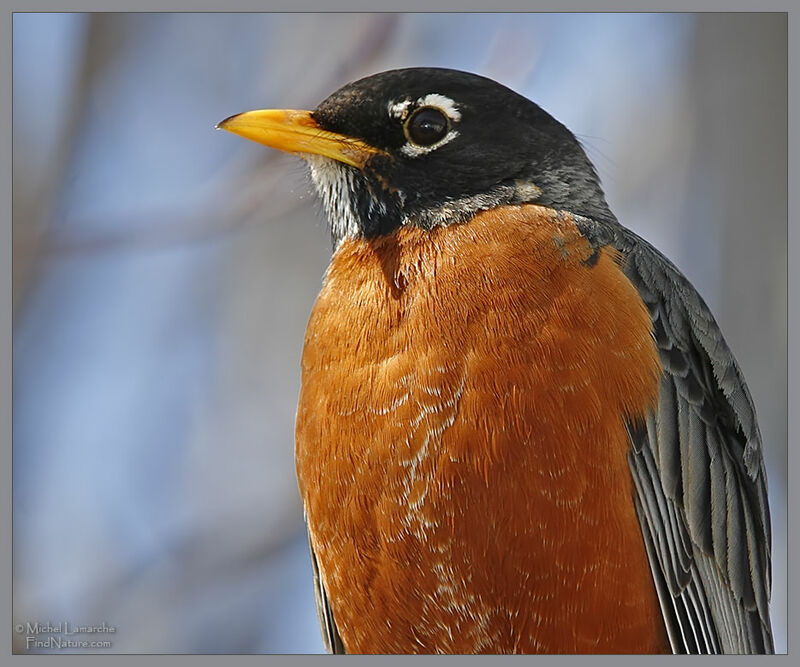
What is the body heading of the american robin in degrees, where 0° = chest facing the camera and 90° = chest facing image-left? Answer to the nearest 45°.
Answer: approximately 45°
